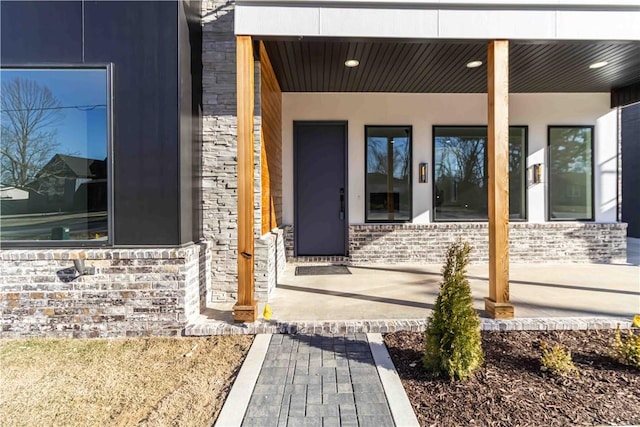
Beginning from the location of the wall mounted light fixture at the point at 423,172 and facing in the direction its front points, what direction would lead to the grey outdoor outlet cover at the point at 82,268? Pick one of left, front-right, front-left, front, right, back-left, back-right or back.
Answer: front-right

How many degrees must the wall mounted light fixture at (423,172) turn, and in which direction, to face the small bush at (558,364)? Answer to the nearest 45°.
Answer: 0° — it already faces it

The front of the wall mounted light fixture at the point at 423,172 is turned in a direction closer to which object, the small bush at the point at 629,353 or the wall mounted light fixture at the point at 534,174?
the small bush

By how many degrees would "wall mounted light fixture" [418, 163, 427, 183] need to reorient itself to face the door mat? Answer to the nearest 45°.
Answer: approximately 45° to its right

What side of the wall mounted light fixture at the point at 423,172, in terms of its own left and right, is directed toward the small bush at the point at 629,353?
front

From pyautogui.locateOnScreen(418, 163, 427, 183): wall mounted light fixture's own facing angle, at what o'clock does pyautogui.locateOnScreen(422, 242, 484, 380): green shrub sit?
The green shrub is roughly at 12 o'clock from the wall mounted light fixture.

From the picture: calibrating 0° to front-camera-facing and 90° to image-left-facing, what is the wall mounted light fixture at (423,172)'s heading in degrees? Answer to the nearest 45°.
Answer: approximately 0°
